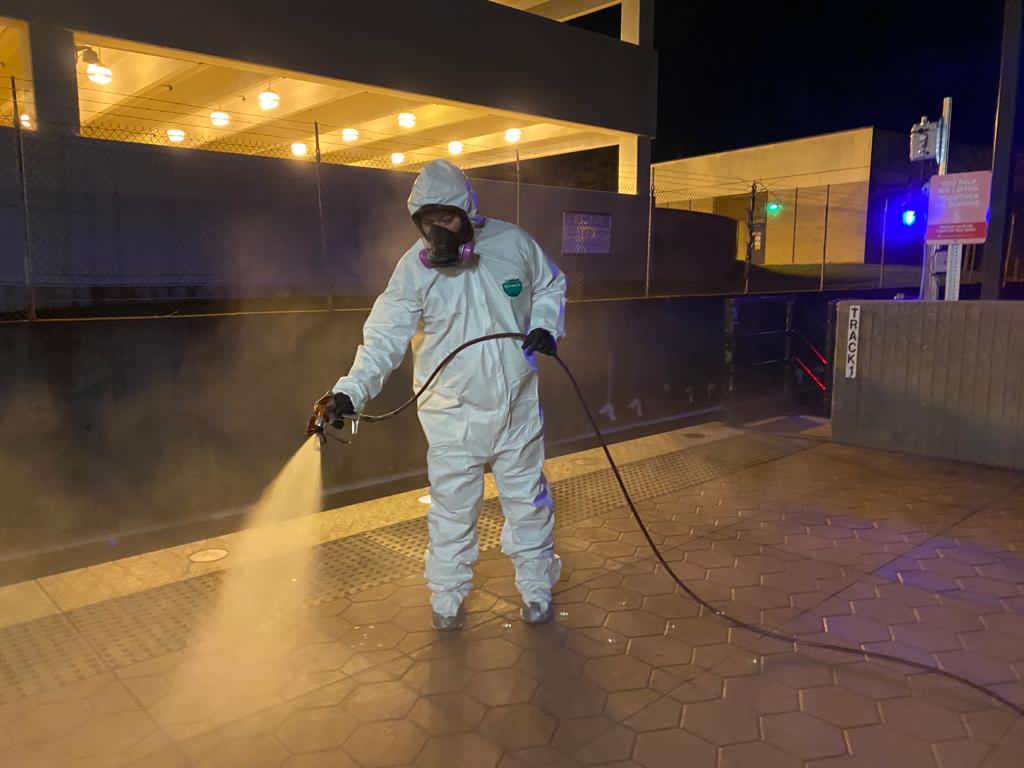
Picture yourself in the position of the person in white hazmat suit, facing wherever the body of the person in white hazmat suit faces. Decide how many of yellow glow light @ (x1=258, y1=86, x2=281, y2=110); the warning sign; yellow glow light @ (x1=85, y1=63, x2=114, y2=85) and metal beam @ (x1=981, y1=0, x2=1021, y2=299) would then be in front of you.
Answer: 0

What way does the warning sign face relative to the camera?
toward the camera

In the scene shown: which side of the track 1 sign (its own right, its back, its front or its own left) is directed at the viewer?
front

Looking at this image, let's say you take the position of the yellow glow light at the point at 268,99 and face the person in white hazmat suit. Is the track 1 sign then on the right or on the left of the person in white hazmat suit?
left

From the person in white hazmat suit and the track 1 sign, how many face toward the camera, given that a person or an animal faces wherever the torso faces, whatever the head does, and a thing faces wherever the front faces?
2

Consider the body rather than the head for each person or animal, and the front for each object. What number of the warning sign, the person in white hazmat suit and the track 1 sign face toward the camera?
3

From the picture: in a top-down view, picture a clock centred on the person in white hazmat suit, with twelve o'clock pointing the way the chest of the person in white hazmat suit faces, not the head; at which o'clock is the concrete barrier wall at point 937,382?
The concrete barrier wall is roughly at 8 o'clock from the person in white hazmat suit.

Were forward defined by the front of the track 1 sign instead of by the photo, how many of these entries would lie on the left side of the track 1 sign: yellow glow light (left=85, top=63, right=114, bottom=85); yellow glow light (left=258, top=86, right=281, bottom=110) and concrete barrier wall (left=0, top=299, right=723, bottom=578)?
0

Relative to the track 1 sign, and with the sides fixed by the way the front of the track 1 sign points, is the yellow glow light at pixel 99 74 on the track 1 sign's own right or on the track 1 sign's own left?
on the track 1 sign's own right

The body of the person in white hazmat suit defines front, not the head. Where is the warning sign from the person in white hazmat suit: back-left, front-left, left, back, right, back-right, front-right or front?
back-left

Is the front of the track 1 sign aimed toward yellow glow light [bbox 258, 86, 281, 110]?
no

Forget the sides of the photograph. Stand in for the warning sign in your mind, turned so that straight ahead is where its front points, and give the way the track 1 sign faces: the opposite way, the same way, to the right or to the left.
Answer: the same way

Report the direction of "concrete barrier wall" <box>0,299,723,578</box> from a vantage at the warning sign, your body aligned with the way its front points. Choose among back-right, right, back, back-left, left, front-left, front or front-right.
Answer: front-right

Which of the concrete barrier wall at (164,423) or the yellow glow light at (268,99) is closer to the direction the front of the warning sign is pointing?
the concrete barrier wall

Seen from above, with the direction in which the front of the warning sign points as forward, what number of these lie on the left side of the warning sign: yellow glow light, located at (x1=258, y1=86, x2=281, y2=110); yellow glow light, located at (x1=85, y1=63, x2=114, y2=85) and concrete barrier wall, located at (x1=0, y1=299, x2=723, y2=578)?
0

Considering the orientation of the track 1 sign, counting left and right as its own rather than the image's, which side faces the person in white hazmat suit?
front
